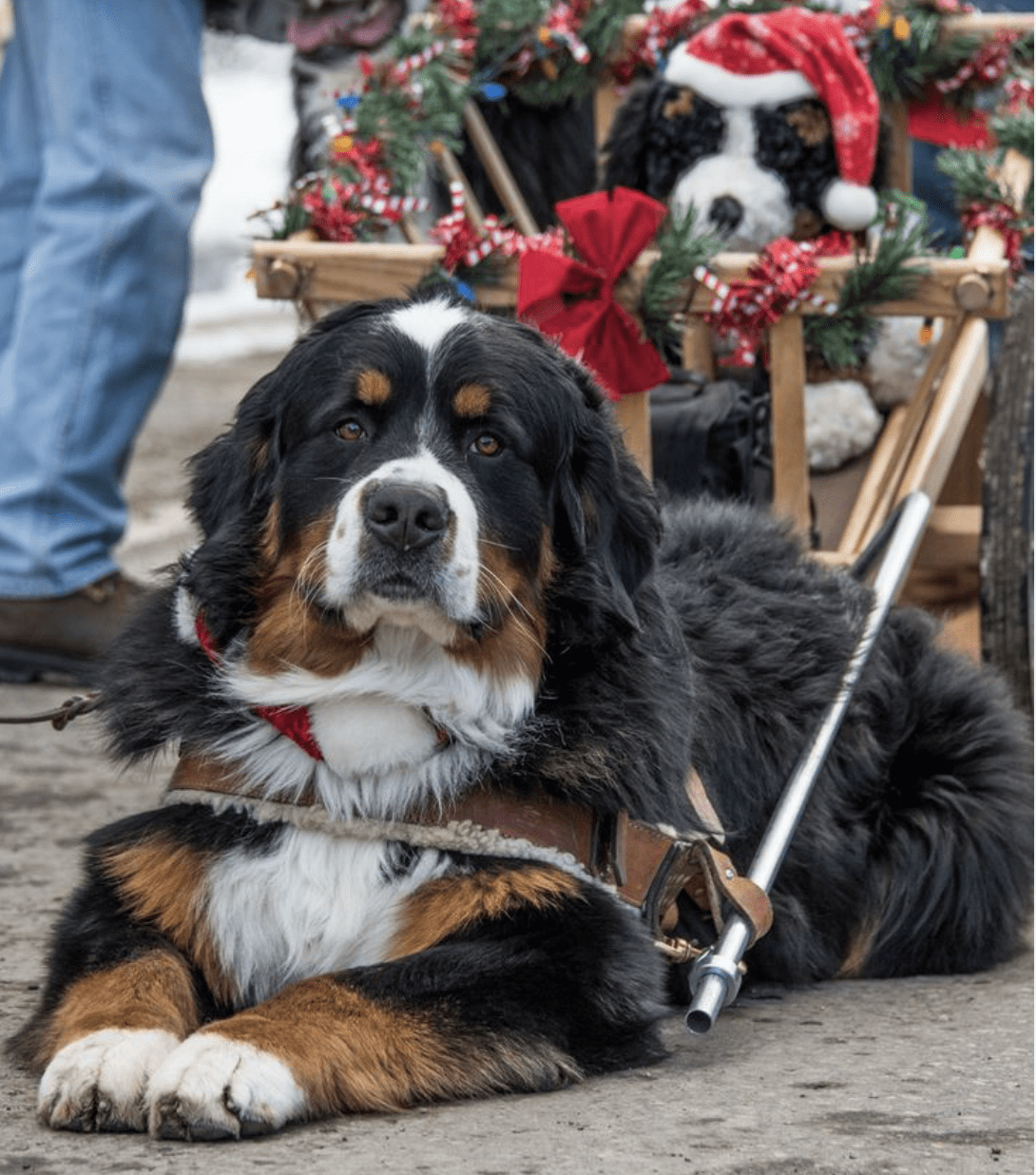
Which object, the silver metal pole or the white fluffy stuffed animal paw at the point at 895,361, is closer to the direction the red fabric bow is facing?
the silver metal pole

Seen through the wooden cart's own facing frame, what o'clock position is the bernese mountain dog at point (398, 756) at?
The bernese mountain dog is roughly at 1 o'clock from the wooden cart.

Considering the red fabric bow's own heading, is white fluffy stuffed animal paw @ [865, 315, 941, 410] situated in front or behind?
behind

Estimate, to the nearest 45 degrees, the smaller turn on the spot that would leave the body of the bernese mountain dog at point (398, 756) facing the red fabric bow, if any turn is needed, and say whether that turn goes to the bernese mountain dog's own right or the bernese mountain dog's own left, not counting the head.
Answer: approximately 135° to the bernese mountain dog's own right

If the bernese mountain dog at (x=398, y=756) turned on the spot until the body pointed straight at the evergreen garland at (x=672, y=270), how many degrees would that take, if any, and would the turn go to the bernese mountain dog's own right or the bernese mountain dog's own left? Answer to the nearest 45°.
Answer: approximately 135° to the bernese mountain dog's own right

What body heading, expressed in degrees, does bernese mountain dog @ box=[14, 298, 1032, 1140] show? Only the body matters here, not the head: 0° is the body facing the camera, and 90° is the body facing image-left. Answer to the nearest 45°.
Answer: approximately 45°

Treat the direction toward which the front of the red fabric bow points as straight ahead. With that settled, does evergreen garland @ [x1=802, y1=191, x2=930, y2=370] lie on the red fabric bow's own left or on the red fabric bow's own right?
on the red fabric bow's own left

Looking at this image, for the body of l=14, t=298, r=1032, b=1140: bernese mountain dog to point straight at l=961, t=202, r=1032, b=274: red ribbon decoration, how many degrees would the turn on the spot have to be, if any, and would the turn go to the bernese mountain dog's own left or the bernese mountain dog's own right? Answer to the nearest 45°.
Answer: approximately 180°
